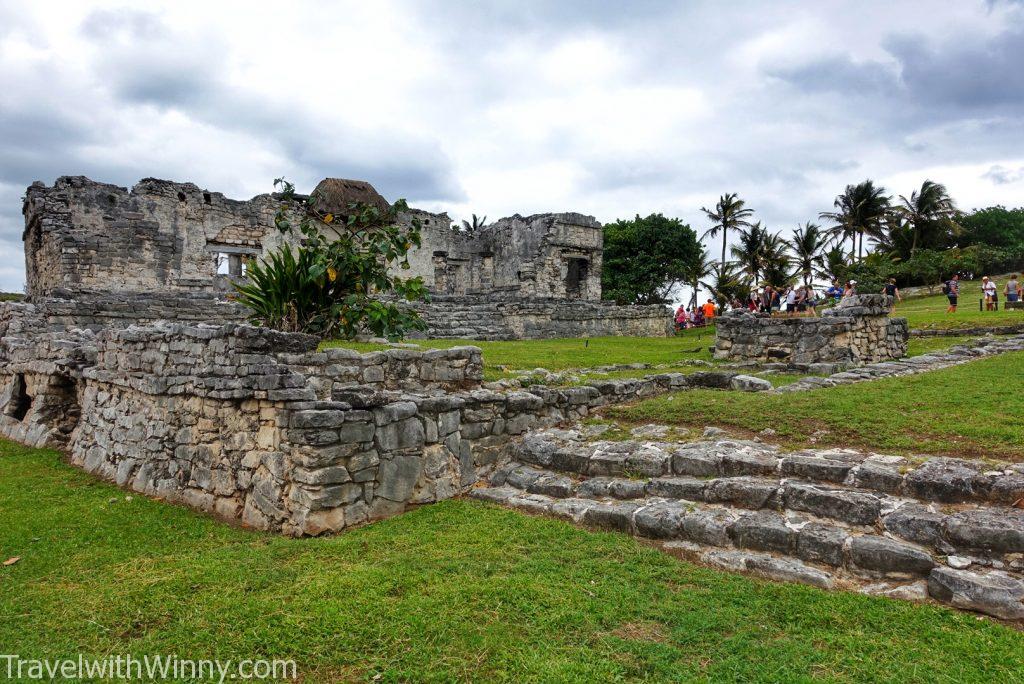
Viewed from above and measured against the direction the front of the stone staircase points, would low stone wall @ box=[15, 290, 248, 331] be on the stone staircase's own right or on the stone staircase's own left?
on the stone staircase's own right

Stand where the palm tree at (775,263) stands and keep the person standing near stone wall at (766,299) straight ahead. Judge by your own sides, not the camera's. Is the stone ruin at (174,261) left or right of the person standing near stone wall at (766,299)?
right

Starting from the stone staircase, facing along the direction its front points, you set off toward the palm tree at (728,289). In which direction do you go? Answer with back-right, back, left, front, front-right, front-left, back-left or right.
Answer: back-right

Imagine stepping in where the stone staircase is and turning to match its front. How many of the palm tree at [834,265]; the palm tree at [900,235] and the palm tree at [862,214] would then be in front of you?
0

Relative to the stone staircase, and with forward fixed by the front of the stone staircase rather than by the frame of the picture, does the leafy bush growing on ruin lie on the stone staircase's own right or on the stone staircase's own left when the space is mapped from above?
on the stone staircase's own right

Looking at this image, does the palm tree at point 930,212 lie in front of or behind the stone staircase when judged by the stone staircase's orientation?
behind

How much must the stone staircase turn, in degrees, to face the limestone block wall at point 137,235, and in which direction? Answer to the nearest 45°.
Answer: approximately 90° to its right

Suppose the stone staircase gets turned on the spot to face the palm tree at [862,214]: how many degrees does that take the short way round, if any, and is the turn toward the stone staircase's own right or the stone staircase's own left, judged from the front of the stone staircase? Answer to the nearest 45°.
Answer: approximately 135° to the stone staircase's own right

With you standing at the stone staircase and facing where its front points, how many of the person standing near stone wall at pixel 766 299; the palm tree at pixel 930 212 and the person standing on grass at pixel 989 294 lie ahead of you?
0

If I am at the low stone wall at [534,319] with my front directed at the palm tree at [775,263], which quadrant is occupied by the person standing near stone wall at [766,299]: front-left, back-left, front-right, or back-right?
front-right

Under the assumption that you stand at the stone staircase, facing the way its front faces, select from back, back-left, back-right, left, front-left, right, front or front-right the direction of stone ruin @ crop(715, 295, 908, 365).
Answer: back-right

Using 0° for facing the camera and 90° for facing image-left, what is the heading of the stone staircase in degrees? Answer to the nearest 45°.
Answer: approximately 45°
